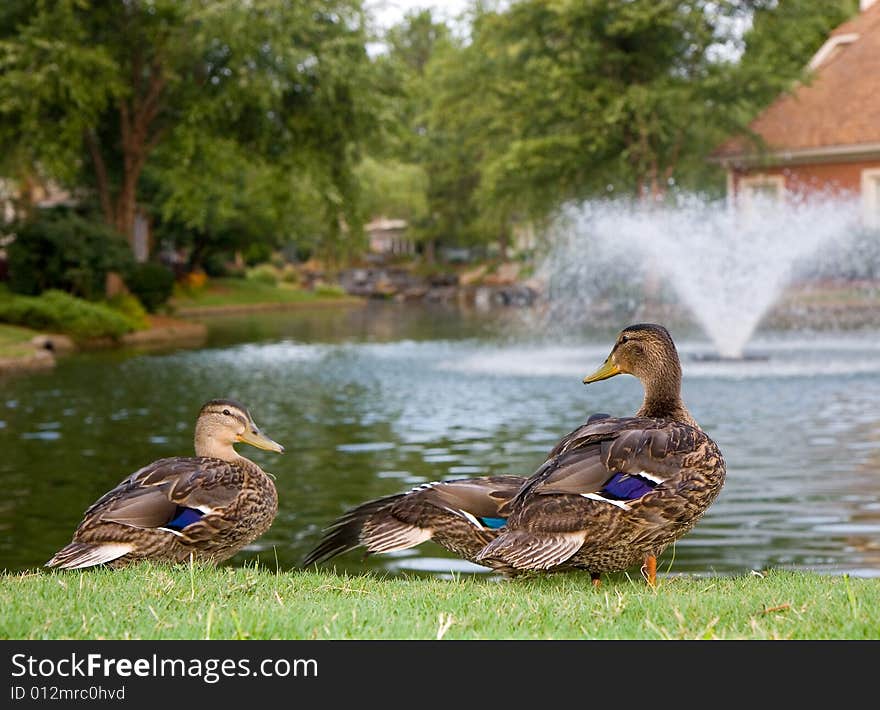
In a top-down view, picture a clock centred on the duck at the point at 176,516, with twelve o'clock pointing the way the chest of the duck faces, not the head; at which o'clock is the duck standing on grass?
The duck standing on grass is roughly at 1 o'clock from the duck.

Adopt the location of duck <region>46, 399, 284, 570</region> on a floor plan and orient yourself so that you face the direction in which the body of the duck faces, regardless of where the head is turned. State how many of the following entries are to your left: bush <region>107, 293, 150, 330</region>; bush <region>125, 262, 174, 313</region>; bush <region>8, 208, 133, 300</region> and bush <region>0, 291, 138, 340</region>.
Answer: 4

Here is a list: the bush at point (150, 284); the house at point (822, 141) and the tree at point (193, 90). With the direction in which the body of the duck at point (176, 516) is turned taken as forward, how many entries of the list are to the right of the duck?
0

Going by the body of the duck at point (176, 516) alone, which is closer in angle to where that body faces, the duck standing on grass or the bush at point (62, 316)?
the duck standing on grass

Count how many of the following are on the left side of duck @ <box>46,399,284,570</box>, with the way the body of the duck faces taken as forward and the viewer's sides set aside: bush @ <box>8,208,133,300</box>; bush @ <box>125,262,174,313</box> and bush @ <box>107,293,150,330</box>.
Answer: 3

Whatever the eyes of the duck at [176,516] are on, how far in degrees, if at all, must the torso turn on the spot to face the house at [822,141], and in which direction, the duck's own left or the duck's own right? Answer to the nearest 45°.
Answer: approximately 45° to the duck's own left

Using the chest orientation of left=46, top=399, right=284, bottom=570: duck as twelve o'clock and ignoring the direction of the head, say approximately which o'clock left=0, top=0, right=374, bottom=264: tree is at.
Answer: The tree is roughly at 9 o'clock from the duck.

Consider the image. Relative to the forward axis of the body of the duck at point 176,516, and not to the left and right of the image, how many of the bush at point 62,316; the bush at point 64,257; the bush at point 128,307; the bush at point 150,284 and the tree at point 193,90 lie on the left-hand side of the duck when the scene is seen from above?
5

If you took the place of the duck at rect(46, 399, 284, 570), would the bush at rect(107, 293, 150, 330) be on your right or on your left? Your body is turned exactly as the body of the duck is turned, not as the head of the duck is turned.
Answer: on your left

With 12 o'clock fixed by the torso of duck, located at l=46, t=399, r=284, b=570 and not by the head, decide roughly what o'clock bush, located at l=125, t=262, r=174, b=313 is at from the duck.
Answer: The bush is roughly at 9 o'clock from the duck.

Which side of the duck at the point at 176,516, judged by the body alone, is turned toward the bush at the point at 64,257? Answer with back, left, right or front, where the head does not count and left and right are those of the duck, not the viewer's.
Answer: left

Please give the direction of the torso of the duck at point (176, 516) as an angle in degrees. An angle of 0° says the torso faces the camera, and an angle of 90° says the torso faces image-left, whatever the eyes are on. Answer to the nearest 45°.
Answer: approximately 270°

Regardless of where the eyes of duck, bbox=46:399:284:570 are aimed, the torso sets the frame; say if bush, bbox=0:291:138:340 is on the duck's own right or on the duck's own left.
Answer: on the duck's own left
